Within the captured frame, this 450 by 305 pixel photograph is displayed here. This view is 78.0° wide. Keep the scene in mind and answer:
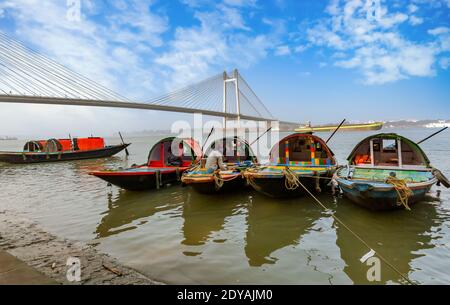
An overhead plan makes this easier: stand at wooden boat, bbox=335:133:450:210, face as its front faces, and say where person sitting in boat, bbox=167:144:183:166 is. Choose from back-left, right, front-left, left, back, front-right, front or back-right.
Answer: right

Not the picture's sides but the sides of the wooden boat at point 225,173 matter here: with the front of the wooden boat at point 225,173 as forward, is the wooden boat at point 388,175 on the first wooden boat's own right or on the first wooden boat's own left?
on the first wooden boat's own left

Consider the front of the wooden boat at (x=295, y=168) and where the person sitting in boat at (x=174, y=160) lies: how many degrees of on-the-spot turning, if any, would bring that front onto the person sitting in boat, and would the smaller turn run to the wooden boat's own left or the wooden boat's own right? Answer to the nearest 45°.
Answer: approximately 45° to the wooden boat's own right

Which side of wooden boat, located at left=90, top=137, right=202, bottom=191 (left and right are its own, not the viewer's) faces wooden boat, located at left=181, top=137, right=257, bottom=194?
left

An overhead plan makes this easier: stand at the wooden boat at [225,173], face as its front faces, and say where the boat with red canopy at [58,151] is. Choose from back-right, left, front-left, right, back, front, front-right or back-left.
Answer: right

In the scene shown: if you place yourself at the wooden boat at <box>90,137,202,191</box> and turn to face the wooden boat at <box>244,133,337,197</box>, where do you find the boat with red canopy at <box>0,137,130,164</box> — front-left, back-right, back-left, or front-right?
back-left

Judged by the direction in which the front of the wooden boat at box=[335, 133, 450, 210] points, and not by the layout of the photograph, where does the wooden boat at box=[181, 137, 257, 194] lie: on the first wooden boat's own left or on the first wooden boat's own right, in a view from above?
on the first wooden boat's own right

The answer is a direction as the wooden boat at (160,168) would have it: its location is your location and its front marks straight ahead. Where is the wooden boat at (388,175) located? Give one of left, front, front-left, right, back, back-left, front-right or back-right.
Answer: left

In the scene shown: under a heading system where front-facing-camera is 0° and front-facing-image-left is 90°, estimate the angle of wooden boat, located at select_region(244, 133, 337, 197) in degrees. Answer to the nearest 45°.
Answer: approximately 45°

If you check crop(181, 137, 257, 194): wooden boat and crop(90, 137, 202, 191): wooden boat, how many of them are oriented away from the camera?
0

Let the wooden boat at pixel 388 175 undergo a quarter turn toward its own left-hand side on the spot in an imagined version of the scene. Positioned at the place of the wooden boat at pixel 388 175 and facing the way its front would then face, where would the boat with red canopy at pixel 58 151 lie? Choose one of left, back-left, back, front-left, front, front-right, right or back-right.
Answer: back

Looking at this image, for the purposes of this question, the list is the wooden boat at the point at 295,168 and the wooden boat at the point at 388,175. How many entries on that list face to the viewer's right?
0

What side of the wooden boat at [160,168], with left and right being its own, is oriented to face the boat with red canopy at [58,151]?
right

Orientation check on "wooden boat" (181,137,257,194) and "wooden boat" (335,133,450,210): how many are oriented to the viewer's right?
0
